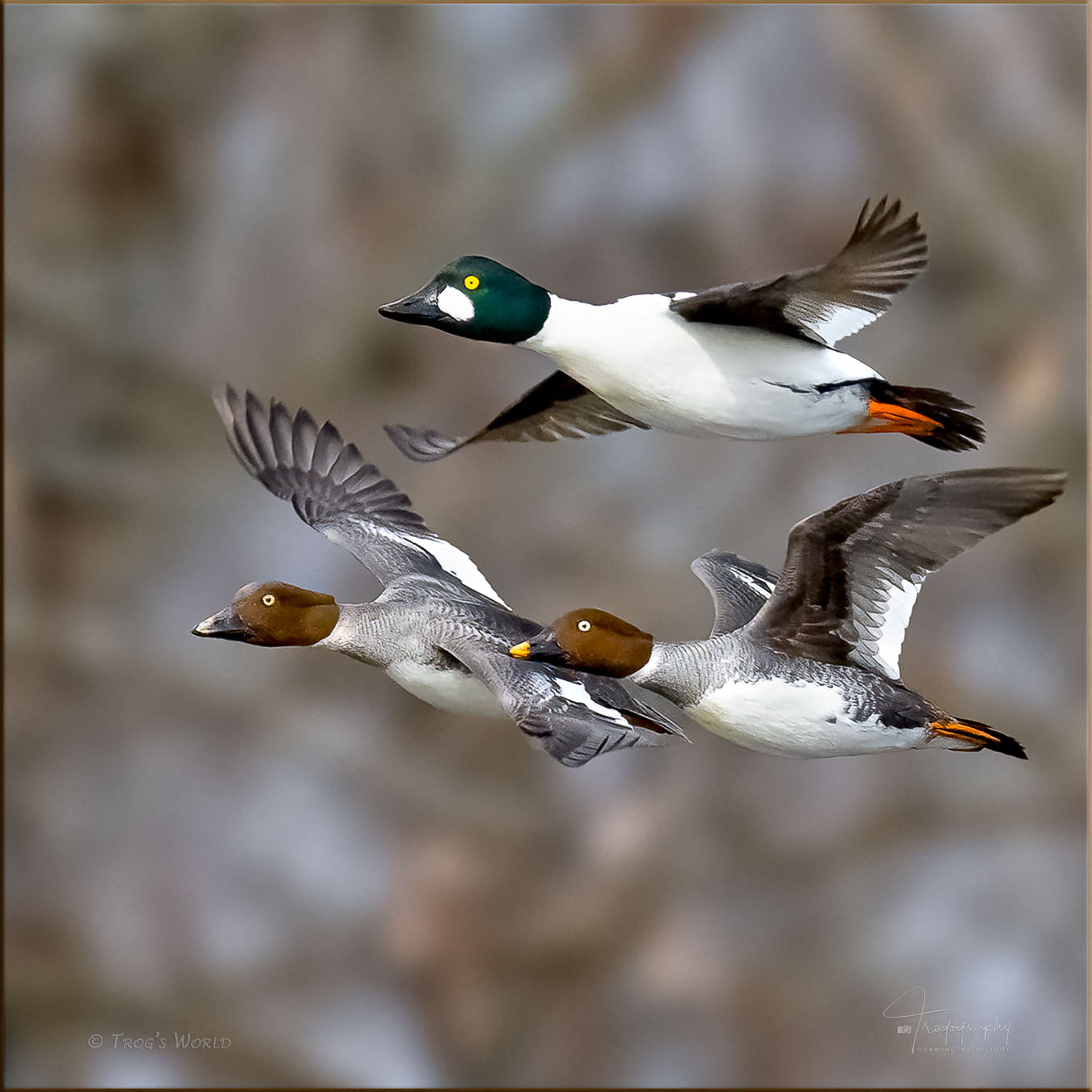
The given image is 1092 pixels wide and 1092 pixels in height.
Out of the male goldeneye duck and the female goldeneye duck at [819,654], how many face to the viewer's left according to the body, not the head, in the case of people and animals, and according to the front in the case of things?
2

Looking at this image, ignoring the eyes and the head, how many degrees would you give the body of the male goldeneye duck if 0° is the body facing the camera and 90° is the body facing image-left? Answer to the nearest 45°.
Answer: approximately 90°

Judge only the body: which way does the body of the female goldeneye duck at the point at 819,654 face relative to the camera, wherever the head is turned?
to the viewer's left
